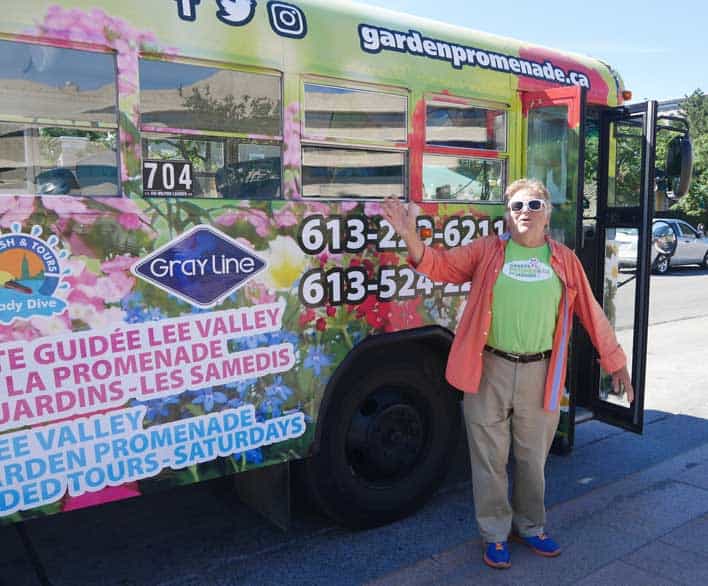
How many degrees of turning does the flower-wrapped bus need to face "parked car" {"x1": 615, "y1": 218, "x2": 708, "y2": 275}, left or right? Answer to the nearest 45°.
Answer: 0° — it already faces it

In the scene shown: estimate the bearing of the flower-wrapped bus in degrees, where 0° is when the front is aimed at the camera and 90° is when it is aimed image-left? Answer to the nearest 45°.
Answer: approximately 225°
